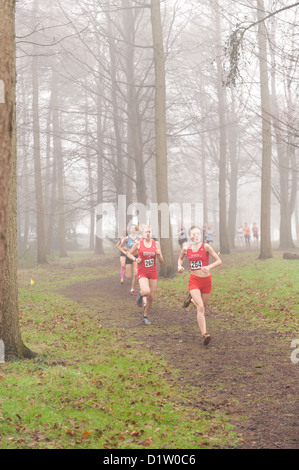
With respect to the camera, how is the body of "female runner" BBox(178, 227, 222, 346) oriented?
toward the camera

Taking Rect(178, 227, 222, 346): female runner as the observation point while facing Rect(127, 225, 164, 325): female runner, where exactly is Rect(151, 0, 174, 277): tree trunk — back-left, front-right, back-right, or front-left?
front-right

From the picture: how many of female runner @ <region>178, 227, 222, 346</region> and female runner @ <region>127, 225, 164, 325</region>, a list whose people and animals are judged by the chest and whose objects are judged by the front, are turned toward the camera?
2

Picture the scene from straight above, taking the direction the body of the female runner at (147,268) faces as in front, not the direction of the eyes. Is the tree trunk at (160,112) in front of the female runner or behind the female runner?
behind

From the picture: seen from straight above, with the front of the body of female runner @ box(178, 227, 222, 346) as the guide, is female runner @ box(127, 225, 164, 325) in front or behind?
behind

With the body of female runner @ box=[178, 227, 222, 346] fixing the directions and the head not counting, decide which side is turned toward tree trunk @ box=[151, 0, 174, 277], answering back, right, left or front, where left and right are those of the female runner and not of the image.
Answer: back

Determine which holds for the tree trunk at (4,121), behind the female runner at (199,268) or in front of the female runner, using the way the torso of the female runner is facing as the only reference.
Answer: in front

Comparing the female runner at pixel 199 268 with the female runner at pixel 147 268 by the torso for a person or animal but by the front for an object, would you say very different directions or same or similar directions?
same or similar directions

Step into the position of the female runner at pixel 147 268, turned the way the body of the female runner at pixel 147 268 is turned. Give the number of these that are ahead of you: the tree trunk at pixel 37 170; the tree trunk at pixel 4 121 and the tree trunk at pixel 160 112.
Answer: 1

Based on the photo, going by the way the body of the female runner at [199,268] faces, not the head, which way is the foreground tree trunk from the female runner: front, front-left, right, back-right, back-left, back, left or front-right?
front-right

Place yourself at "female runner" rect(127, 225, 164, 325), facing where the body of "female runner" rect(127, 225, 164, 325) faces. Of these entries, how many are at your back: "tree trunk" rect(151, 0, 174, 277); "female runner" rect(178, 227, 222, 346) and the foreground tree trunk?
1

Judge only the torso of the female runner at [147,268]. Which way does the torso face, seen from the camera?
toward the camera
